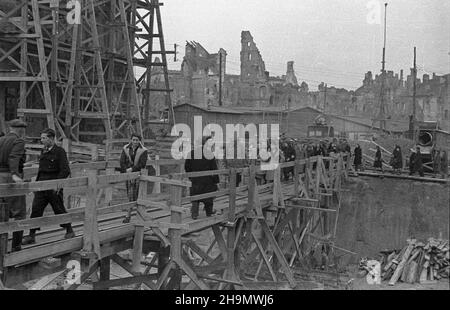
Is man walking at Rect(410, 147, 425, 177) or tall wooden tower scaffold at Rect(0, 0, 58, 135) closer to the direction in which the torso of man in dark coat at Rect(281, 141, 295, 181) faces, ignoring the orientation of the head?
the tall wooden tower scaffold

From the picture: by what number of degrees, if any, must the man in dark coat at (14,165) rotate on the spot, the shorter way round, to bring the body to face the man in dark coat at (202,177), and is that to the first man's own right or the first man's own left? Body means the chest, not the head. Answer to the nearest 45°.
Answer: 0° — they already face them

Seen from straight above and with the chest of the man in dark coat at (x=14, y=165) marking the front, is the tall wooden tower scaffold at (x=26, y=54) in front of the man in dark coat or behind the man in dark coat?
in front

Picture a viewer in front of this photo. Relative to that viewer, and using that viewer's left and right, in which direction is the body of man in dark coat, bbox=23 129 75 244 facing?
facing the viewer and to the left of the viewer

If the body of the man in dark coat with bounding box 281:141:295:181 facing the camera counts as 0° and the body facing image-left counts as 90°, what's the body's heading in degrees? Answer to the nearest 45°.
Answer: approximately 45°

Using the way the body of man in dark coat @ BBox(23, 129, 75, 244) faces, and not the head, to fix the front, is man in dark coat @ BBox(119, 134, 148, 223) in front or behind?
behind
